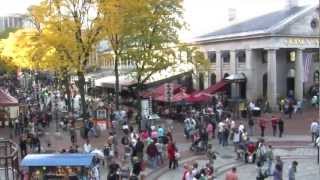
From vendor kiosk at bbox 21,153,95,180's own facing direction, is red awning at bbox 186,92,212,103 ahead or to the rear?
to the rear

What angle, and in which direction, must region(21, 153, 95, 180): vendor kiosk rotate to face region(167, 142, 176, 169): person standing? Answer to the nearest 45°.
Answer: approximately 135° to its left

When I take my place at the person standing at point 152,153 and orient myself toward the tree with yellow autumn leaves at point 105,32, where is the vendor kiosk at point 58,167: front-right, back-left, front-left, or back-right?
back-left

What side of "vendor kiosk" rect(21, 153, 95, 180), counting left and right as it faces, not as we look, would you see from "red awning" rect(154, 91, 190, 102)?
back

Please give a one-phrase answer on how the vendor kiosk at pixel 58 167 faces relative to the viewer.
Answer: facing the viewer

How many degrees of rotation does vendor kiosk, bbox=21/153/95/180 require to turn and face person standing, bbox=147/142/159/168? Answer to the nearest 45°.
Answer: approximately 135° to its left

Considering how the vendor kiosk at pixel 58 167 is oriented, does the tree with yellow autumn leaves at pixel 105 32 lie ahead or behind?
behind
